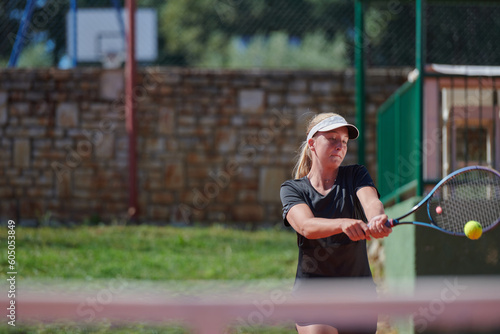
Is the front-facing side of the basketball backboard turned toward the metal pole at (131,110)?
yes

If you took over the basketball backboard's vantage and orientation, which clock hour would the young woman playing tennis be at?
The young woman playing tennis is roughly at 12 o'clock from the basketball backboard.

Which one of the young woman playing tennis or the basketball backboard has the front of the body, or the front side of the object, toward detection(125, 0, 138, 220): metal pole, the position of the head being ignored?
the basketball backboard

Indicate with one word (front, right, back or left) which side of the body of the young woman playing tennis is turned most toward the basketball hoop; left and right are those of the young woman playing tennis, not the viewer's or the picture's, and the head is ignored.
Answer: back

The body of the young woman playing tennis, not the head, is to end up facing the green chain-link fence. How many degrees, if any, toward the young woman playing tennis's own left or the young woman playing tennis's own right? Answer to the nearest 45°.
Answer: approximately 135° to the young woman playing tennis's own left

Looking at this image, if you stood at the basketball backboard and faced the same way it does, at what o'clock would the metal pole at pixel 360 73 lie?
The metal pole is roughly at 11 o'clock from the basketball backboard.

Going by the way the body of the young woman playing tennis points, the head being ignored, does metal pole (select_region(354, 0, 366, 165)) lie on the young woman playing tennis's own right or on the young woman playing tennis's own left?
on the young woman playing tennis's own left

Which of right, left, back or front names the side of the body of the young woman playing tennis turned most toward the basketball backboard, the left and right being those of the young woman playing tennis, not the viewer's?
back

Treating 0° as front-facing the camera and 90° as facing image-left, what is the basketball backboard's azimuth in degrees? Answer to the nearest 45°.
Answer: approximately 0°
